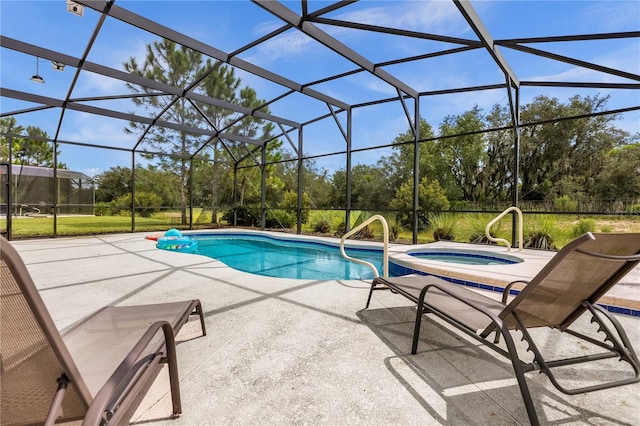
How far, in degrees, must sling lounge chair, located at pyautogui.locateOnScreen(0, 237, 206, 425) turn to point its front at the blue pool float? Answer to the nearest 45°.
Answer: approximately 45° to its left

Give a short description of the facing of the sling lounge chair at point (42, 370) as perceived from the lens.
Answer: facing away from the viewer and to the right of the viewer

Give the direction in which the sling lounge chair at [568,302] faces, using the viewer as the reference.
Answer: facing away from the viewer and to the left of the viewer

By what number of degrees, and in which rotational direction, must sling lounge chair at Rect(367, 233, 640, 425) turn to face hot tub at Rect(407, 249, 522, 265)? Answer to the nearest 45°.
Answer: approximately 45° to its right

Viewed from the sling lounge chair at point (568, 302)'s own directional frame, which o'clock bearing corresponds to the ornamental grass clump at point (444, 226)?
The ornamental grass clump is roughly at 1 o'clock from the sling lounge chair.

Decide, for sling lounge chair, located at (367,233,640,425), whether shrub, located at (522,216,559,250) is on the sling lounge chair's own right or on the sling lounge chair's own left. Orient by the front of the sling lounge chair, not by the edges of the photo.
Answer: on the sling lounge chair's own right
